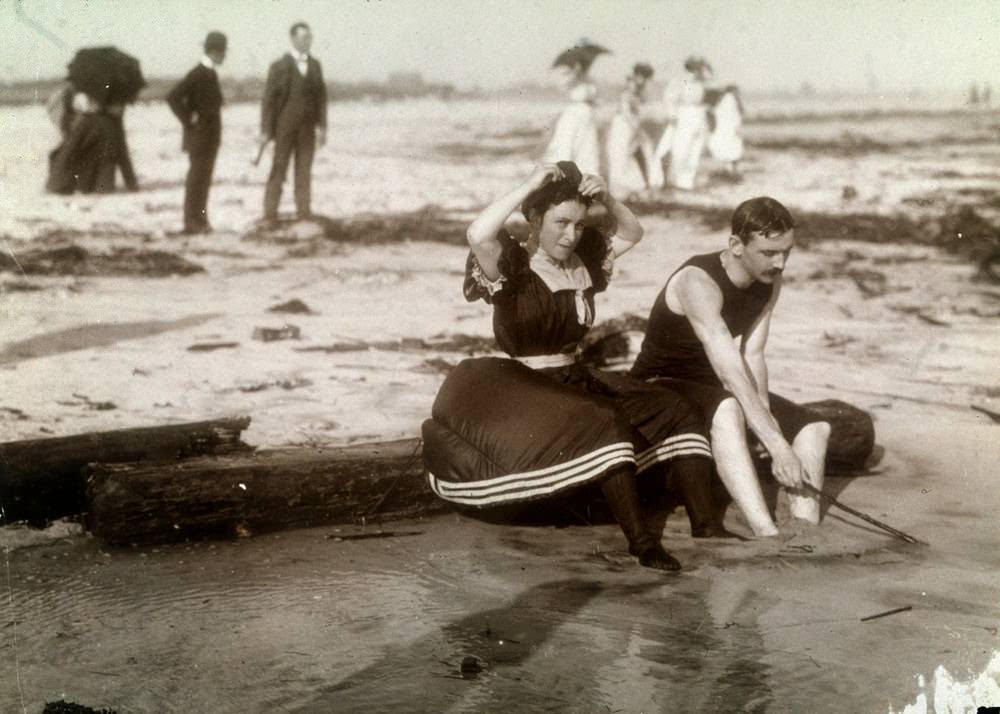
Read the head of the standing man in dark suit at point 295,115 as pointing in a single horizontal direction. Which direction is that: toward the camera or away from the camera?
toward the camera

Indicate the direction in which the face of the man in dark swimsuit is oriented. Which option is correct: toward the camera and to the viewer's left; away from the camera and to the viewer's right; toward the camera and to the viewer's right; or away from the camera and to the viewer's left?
toward the camera and to the viewer's right

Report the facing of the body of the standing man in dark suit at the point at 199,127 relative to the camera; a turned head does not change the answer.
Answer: to the viewer's right

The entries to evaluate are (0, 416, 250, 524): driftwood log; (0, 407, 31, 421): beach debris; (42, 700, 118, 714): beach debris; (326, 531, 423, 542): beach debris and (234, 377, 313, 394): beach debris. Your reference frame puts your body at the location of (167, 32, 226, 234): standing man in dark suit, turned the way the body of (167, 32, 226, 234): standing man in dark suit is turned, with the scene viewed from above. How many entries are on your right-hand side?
5

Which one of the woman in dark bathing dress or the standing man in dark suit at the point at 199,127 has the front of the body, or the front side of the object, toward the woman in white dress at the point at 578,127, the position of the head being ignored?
the standing man in dark suit

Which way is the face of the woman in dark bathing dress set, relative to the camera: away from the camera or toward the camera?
toward the camera

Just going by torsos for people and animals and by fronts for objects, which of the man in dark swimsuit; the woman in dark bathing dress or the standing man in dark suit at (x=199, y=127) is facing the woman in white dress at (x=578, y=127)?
the standing man in dark suit

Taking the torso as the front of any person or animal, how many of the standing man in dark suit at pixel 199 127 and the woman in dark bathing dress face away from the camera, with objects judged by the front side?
0

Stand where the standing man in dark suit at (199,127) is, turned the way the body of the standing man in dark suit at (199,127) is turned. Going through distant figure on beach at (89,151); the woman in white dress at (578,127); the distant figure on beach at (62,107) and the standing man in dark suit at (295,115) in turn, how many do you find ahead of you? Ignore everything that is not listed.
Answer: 2

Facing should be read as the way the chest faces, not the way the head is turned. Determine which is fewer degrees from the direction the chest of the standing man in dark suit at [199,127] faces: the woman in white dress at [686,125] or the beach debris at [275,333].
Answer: the woman in white dress

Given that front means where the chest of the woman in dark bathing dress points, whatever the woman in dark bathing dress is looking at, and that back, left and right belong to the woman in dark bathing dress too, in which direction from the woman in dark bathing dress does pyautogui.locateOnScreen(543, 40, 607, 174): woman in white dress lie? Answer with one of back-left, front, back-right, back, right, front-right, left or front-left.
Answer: back-left

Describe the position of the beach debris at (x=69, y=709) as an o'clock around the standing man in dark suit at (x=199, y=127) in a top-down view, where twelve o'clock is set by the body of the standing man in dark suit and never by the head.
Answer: The beach debris is roughly at 3 o'clock from the standing man in dark suit.

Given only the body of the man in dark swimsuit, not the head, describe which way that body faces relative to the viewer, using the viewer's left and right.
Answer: facing the viewer and to the right of the viewer

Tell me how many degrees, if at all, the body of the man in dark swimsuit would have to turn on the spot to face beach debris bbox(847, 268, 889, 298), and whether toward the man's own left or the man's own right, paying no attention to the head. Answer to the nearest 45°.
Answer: approximately 135° to the man's own left
